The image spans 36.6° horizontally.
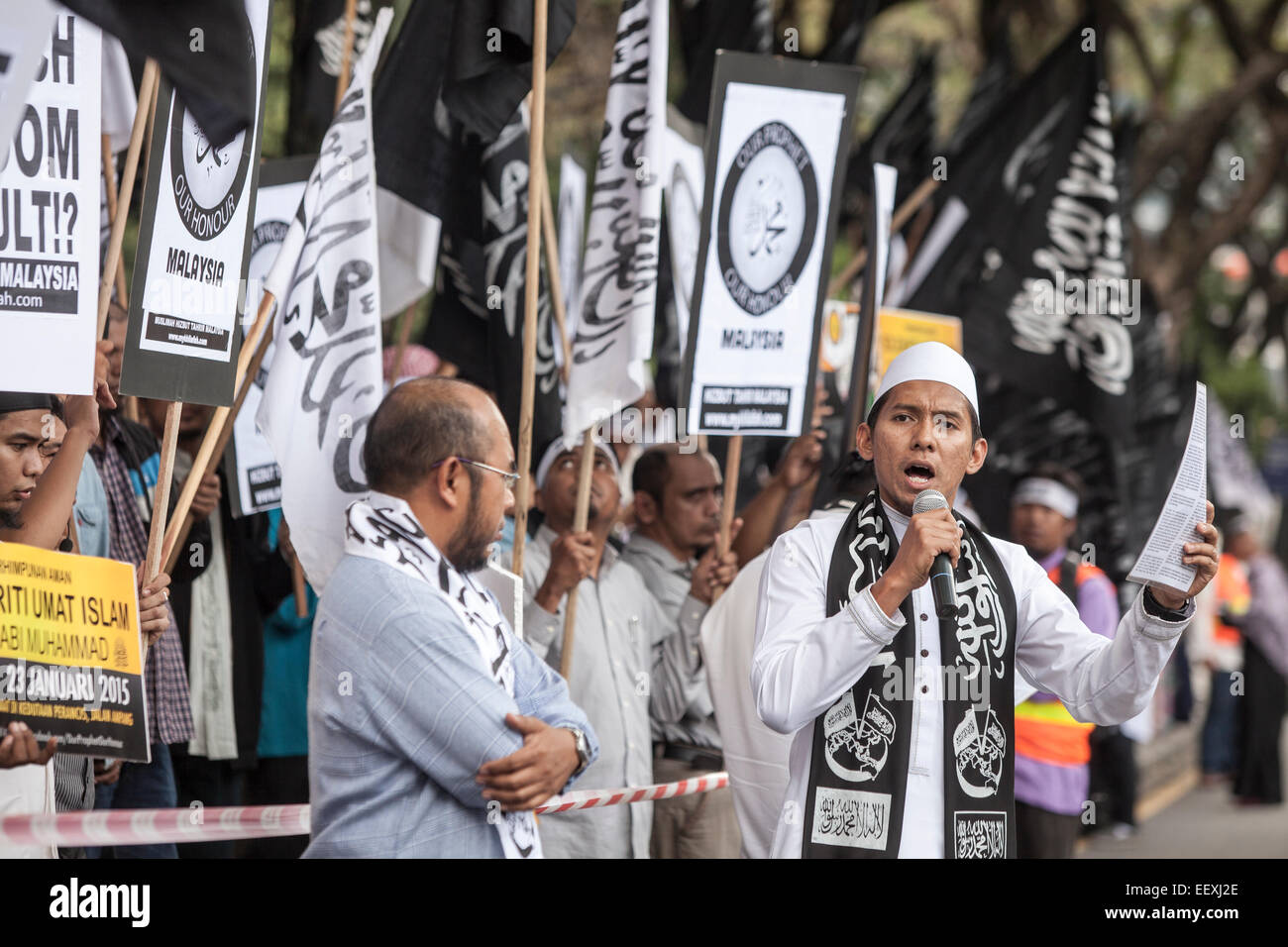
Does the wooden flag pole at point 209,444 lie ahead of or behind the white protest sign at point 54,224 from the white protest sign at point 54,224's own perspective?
behind

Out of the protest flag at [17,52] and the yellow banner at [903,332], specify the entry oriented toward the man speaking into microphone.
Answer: the yellow banner

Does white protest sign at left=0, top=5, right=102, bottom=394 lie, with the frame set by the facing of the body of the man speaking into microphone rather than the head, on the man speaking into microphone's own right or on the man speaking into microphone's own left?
on the man speaking into microphone's own right

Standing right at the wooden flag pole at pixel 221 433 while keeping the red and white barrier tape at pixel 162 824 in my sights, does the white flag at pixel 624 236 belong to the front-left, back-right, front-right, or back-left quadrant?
back-left

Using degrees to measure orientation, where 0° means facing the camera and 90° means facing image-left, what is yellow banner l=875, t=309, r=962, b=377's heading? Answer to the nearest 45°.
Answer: approximately 0°

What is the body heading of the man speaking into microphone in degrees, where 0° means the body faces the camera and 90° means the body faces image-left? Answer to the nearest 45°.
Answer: approximately 0°

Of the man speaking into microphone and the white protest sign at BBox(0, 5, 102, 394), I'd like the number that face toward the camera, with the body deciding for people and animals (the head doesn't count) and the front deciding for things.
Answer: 2
